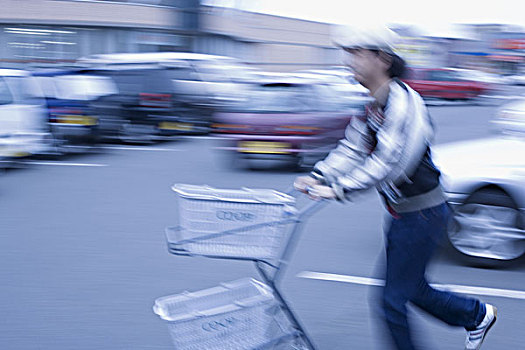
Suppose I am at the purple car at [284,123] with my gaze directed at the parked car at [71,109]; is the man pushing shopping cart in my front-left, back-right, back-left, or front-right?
back-left

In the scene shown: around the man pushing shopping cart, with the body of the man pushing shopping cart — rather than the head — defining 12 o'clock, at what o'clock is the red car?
The red car is roughly at 3 o'clock from the man pushing shopping cart.

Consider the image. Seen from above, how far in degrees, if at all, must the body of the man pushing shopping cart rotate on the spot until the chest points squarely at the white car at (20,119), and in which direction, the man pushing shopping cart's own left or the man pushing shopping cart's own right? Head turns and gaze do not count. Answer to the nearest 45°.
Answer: approximately 45° to the man pushing shopping cart's own right

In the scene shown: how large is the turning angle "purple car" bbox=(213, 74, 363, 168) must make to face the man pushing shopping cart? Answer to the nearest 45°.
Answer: approximately 135° to its right

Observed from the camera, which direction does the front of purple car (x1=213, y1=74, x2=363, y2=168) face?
facing away from the viewer and to the right of the viewer

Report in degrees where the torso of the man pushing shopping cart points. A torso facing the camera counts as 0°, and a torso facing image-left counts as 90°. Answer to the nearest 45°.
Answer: approximately 90°

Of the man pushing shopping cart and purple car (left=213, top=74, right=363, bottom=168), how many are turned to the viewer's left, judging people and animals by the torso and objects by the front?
1
